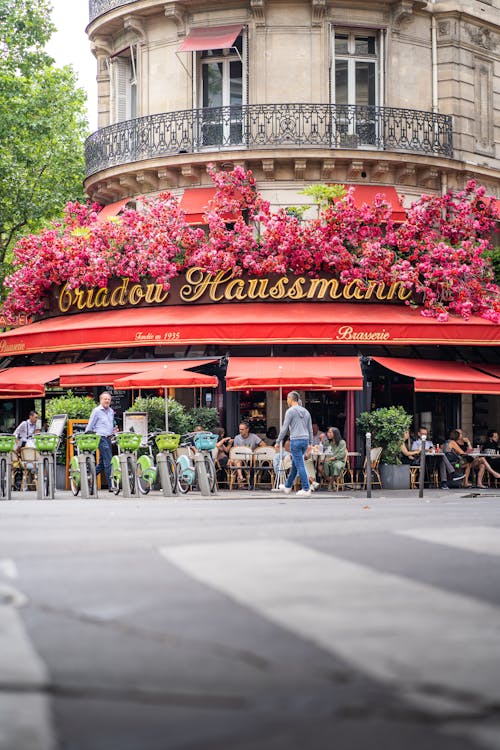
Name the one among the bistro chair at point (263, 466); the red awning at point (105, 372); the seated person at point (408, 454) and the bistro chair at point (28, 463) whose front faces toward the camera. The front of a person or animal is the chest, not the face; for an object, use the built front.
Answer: the red awning

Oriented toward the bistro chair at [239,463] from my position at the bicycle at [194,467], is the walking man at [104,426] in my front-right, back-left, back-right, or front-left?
back-left

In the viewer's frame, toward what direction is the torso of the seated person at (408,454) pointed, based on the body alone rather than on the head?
to the viewer's right

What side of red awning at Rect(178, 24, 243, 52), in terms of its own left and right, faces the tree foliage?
right

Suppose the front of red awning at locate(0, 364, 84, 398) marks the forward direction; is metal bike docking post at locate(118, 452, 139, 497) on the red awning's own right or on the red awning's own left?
on the red awning's own left

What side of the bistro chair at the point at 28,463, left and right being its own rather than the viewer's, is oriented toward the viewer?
back

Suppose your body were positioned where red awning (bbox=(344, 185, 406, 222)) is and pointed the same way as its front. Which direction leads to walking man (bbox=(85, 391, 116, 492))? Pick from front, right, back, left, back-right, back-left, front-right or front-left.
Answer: front-right

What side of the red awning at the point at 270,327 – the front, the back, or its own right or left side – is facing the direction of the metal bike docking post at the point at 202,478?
front

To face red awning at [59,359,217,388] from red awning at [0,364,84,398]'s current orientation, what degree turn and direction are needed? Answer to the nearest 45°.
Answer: approximately 90° to its left

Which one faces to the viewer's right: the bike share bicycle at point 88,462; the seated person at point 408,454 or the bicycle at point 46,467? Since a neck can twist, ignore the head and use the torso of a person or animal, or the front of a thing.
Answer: the seated person

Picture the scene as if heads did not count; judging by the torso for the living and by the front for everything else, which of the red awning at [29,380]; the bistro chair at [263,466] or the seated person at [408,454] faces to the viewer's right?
the seated person
